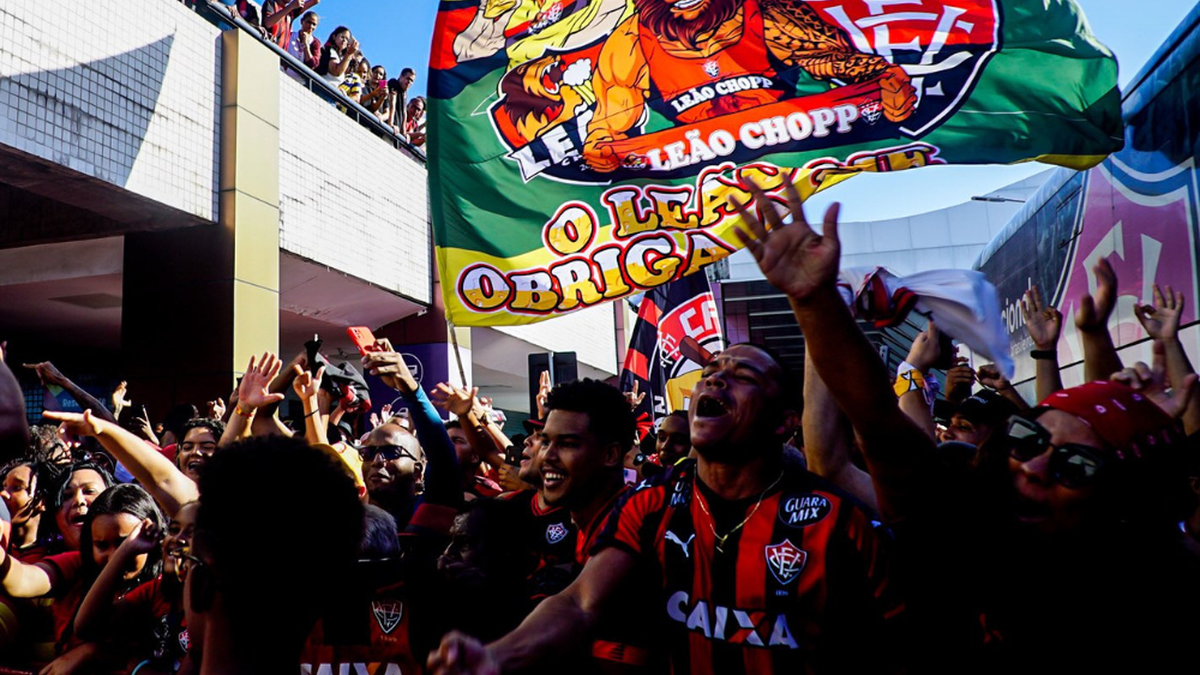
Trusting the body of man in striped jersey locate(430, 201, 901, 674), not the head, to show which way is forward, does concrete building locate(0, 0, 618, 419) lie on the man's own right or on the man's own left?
on the man's own right

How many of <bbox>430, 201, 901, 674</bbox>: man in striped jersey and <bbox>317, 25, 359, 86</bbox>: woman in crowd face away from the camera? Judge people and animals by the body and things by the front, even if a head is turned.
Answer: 0

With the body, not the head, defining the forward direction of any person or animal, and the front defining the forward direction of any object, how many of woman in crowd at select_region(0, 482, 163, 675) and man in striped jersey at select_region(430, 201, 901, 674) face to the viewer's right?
0

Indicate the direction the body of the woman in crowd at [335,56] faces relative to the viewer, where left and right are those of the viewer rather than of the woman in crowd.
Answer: facing the viewer and to the right of the viewer

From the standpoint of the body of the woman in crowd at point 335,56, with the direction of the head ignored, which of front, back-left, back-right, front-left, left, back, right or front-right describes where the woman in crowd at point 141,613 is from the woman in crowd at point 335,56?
front-right

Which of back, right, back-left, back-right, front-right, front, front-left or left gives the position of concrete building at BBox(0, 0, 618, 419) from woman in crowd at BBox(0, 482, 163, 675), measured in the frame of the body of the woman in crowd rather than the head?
back

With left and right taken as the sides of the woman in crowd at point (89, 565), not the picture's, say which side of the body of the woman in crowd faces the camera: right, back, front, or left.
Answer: front

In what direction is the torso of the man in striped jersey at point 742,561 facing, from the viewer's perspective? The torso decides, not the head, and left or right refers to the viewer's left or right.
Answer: facing the viewer and to the left of the viewer

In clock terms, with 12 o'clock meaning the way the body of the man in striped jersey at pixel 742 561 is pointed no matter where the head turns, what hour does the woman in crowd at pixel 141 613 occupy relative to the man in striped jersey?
The woman in crowd is roughly at 2 o'clock from the man in striped jersey.
